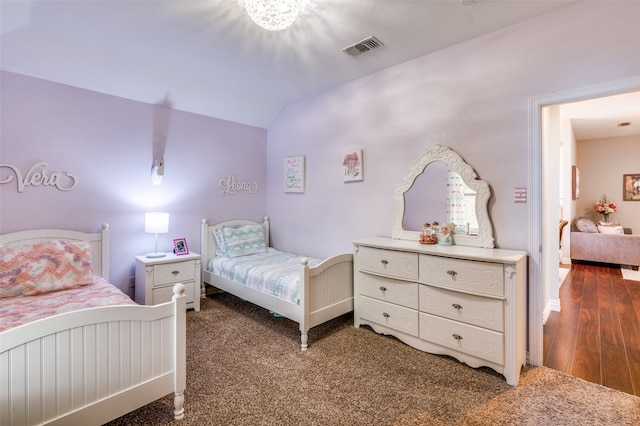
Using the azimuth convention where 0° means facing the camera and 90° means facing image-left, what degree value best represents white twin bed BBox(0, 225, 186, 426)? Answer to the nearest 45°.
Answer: approximately 315°

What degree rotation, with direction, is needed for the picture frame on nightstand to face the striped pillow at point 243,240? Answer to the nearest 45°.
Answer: approximately 45° to its left

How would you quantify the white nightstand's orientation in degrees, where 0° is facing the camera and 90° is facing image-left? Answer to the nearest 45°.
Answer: approximately 315°

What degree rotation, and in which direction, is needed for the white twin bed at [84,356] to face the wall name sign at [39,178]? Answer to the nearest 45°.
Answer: approximately 135° to its left
